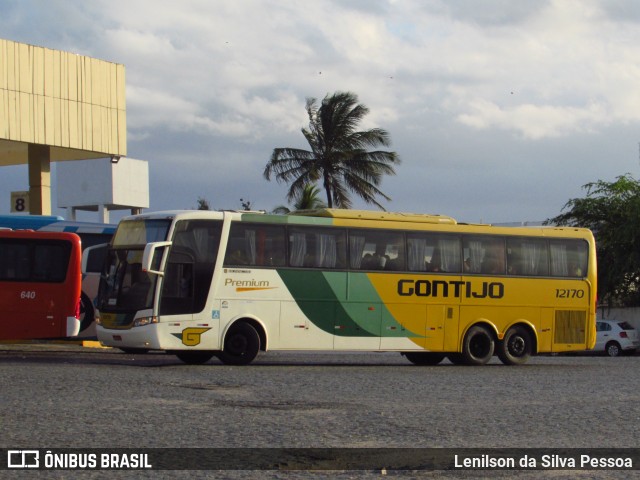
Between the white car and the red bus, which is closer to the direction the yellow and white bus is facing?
the red bus

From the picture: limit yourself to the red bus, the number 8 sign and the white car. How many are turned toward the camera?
1

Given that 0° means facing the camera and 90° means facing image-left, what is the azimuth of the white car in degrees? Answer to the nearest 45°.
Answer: approximately 135°

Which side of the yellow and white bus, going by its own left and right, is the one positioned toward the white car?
back

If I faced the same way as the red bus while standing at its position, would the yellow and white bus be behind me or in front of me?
behind

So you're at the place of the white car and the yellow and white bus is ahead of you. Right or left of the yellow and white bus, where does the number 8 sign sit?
right

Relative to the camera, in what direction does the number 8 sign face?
facing the viewer

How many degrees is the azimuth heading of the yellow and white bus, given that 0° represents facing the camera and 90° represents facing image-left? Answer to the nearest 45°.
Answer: approximately 45°

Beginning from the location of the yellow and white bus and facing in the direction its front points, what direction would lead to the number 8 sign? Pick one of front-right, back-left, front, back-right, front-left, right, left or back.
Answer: right

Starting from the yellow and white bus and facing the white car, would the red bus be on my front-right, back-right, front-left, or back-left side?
back-left

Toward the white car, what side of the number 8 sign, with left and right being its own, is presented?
left

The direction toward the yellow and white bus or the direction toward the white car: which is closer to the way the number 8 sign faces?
the yellow and white bus
